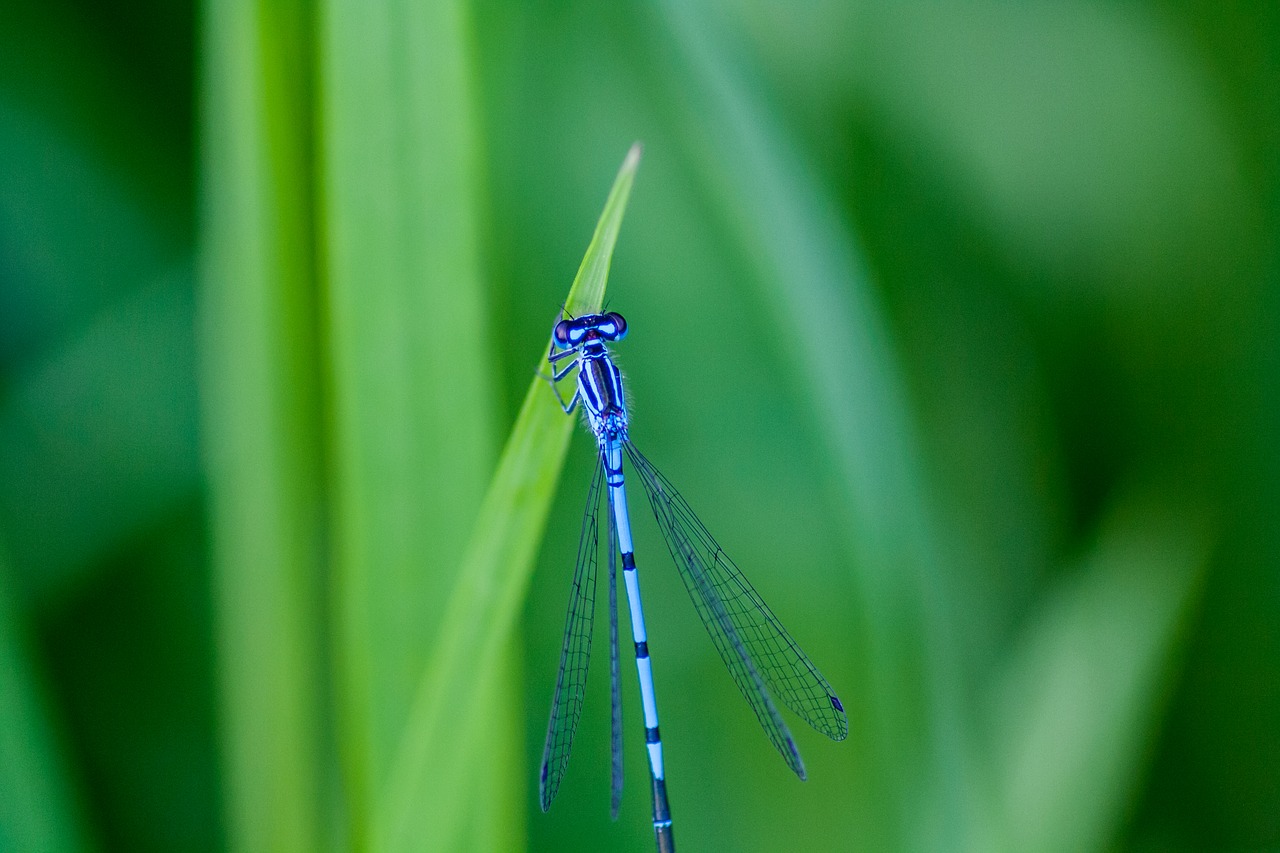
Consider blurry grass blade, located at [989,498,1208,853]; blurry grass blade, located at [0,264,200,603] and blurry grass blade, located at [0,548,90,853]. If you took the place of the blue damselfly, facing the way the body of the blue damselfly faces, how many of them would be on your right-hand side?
1

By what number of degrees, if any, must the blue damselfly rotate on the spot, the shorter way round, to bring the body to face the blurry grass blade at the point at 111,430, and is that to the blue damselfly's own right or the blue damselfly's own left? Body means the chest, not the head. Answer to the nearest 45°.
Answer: approximately 90° to the blue damselfly's own left

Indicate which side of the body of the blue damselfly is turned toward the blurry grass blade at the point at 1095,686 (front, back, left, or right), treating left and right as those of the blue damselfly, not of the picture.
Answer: right

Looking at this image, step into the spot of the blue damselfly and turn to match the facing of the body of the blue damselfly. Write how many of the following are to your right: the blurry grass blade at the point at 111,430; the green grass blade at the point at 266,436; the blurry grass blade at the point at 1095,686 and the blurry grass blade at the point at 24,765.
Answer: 1

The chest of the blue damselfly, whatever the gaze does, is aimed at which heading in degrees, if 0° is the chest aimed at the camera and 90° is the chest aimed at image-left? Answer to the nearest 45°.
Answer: approximately 180°
